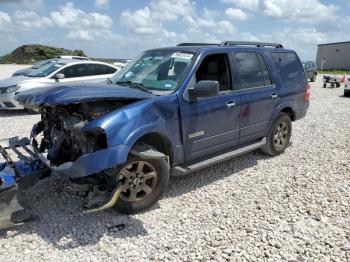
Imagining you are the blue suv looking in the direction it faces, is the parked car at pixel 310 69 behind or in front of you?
behind

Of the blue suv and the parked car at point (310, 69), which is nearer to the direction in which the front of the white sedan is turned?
the blue suv

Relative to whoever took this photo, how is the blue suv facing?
facing the viewer and to the left of the viewer

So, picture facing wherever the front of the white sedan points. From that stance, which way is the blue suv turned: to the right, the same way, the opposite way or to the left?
the same way

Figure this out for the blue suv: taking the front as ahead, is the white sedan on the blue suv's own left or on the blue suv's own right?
on the blue suv's own right

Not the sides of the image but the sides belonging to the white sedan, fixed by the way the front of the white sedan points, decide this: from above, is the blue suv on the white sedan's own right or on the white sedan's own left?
on the white sedan's own left

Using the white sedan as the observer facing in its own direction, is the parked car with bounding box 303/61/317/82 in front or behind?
behind

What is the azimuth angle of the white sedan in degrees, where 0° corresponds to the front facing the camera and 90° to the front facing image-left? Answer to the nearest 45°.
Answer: approximately 45°

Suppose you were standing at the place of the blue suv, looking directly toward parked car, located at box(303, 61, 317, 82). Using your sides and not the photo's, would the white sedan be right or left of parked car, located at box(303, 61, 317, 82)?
left

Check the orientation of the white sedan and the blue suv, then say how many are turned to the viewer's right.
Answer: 0
